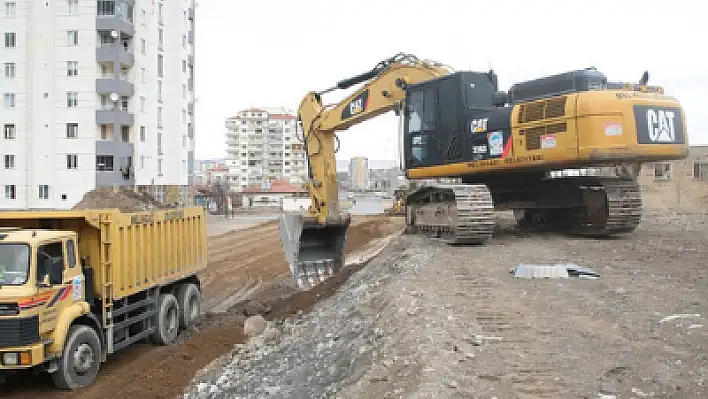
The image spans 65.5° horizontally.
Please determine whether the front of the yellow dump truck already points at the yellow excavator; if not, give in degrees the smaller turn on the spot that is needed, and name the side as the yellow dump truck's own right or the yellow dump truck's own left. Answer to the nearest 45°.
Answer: approximately 135° to the yellow dump truck's own left

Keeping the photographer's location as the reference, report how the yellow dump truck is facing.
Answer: facing the viewer and to the left of the viewer

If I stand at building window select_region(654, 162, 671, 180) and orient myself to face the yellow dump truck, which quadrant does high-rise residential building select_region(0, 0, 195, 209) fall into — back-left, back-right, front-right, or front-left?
front-right

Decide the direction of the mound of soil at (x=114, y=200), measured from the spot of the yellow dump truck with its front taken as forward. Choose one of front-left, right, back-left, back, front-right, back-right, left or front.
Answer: back-right

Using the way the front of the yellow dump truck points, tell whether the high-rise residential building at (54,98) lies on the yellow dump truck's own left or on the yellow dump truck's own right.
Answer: on the yellow dump truck's own right

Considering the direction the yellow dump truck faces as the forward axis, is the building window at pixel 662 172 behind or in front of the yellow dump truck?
behind
